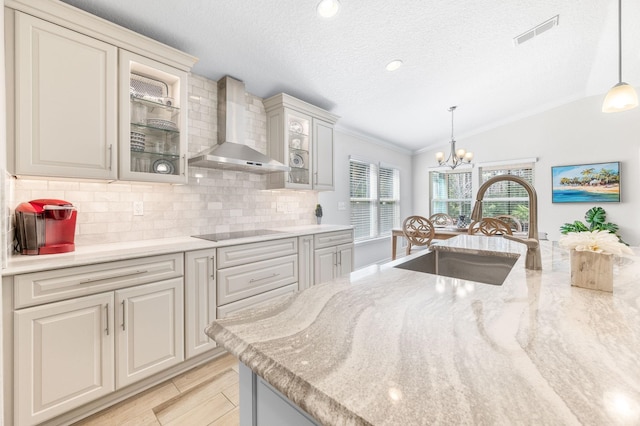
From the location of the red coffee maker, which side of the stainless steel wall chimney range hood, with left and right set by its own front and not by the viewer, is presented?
right

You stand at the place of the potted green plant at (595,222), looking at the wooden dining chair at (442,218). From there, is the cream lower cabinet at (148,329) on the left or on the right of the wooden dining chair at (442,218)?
left

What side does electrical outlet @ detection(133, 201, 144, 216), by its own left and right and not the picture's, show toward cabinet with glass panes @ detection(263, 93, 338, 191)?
left

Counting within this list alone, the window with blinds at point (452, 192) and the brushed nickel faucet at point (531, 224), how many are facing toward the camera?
1

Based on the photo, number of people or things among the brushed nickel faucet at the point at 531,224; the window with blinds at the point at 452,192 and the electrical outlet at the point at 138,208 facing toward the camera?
2

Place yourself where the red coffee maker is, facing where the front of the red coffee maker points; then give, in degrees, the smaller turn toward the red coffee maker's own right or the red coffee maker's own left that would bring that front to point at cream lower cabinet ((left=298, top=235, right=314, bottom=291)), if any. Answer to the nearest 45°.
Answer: approximately 45° to the red coffee maker's own left

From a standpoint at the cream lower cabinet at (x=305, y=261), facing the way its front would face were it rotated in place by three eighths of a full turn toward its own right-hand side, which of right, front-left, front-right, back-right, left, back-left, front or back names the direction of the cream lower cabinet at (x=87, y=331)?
front-left

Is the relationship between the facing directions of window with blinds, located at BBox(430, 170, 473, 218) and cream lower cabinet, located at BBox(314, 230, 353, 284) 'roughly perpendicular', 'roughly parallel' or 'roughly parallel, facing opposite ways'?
roughly perpendicular

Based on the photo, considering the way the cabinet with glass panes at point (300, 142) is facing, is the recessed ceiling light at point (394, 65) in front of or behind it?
in front

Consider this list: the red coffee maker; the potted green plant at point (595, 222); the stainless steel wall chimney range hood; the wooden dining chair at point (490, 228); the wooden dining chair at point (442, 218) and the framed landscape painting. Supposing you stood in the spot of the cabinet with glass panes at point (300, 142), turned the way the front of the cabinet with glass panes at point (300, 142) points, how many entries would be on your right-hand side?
2

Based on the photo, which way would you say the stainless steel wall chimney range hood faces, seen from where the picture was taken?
facing the viewer and to the right of the viewer

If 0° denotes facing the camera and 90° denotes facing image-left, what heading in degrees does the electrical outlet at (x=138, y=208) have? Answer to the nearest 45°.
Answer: approximately 0°
